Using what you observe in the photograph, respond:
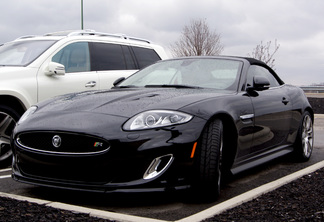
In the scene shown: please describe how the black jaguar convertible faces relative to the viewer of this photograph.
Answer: facing the viewer and to the left of the viewer

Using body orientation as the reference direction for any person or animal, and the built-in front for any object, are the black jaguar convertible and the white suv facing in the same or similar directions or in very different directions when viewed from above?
same or similar directions

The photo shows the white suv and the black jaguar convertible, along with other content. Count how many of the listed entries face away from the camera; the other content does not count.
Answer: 0

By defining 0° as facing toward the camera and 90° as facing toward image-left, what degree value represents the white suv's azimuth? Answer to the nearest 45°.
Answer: approximately 45°

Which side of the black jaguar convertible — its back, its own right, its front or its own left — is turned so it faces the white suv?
right
